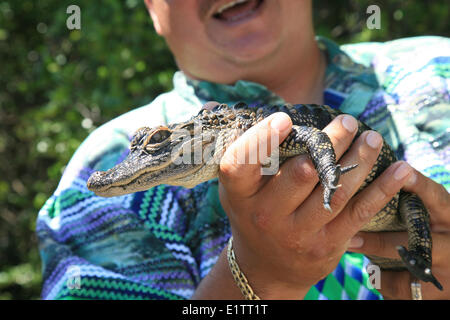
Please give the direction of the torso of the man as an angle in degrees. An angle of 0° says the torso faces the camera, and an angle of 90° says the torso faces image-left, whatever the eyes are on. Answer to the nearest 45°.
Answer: approximately 0°

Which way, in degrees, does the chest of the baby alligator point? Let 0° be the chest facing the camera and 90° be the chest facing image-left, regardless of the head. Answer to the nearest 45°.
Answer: approximately 90°
